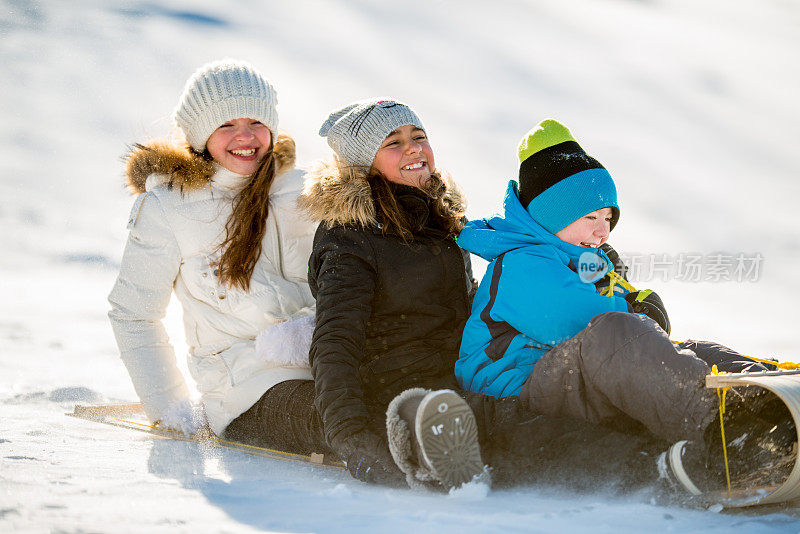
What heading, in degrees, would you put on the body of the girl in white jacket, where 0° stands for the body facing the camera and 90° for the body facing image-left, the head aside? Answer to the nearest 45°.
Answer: approximately 315°

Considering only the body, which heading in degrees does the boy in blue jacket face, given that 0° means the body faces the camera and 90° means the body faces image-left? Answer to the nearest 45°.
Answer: approximately 270°

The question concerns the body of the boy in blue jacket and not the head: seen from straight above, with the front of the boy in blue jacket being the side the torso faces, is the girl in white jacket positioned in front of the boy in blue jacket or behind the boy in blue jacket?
behind

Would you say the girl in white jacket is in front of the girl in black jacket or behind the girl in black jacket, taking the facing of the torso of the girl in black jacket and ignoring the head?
behind

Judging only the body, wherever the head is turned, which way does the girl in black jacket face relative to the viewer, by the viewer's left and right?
facing the viewer and to the right of the viewer

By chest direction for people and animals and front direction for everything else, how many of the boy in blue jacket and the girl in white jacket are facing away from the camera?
0

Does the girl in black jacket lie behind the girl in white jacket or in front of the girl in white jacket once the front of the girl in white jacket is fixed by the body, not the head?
in front
